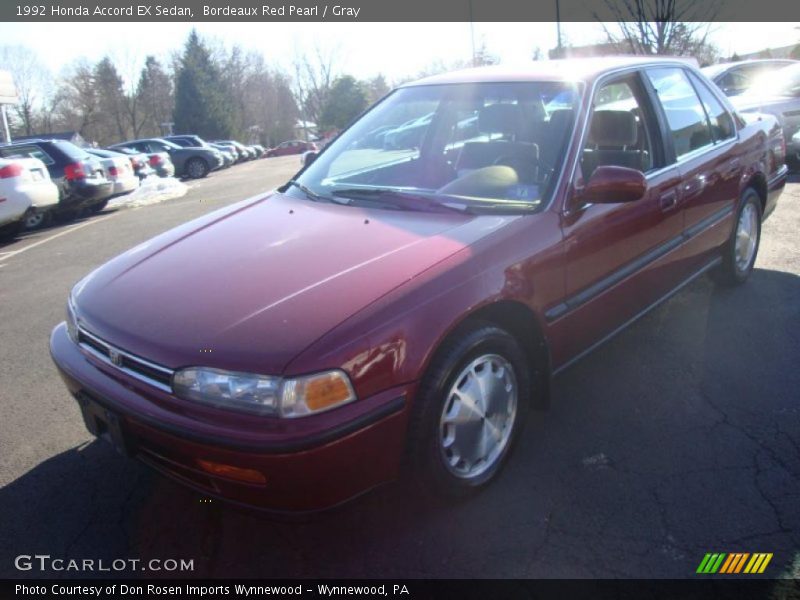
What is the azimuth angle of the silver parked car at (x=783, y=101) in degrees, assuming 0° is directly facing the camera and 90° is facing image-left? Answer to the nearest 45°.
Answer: approximately 45°

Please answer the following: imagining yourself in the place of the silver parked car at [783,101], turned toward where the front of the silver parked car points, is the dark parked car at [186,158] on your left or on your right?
on your right

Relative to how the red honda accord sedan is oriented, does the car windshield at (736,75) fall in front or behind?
behind

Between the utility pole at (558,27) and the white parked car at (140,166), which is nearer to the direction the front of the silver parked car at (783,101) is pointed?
the white parked car

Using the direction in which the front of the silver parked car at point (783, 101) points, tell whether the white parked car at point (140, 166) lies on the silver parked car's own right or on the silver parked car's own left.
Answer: on the silver parked car's own right

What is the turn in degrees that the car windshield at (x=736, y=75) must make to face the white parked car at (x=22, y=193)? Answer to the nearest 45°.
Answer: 0° — it already faces it

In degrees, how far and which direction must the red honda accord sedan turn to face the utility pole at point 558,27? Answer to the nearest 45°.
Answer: approximately 135° to its right

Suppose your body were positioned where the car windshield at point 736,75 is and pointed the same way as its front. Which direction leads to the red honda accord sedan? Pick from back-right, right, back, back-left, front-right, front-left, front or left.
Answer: front-left
